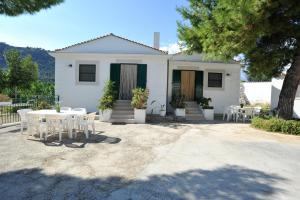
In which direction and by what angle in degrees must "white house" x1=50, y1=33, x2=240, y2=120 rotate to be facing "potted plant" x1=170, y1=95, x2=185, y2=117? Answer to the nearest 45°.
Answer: approximately 90° to its left

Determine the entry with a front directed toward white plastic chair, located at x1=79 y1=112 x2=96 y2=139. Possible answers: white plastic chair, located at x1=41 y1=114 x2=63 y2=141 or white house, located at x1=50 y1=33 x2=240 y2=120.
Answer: the white house

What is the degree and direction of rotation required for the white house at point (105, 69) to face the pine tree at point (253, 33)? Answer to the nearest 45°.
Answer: approximately 45° to its left

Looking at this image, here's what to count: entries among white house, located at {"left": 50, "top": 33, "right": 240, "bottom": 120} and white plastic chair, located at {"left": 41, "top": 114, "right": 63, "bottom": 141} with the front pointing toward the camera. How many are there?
1

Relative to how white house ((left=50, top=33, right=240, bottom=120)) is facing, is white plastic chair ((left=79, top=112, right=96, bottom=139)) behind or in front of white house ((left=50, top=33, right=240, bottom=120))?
in front

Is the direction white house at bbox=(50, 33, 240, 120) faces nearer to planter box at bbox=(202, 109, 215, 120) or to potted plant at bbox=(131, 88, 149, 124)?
the potted plant

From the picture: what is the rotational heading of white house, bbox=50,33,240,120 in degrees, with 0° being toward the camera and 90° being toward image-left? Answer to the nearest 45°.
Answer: approximately 0°

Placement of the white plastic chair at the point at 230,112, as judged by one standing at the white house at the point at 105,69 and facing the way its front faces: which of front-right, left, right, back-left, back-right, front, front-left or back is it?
left
